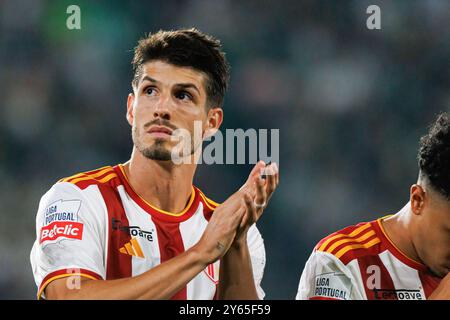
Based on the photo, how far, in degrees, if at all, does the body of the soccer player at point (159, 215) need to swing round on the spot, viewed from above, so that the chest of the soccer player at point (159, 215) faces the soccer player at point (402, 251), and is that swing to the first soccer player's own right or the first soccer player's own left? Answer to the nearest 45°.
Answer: approximately 45° to the first soccer player's own left

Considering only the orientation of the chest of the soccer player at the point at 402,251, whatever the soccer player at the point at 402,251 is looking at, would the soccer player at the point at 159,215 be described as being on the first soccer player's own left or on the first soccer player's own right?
on the first soccer player's own right

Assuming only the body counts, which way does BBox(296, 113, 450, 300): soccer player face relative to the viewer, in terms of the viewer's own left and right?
facing the viewer and to the right of the viewer

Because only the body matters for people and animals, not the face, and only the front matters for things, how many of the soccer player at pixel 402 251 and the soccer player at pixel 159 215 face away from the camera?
0

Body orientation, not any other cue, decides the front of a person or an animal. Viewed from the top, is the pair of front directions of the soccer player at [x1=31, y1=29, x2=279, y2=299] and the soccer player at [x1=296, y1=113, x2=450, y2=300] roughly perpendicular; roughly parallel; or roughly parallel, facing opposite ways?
roughly parallel

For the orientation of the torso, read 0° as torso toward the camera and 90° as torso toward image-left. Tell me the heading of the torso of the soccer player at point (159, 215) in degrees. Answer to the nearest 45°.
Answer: approximately 315°
